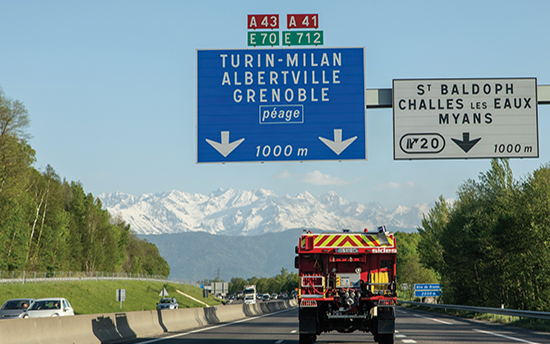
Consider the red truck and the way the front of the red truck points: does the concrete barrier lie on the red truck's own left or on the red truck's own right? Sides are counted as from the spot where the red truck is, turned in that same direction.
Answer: on the red truck's own left

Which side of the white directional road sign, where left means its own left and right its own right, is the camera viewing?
front

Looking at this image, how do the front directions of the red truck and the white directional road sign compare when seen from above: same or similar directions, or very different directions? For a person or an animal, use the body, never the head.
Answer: very different directions

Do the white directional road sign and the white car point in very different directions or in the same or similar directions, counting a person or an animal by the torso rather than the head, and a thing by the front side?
same or similar directions

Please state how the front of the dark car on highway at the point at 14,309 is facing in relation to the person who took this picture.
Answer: facing the viewer and to the left of the viewer

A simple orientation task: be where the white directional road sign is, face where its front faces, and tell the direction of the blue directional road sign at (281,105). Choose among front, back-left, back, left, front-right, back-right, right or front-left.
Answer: right

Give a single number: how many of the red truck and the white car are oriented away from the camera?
1

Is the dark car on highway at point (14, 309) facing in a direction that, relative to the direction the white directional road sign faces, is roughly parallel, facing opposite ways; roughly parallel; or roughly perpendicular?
roughly parallel

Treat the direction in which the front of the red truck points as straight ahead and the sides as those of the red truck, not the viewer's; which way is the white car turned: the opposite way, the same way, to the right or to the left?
the opposite way

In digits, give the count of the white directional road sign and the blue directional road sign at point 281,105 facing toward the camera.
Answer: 2

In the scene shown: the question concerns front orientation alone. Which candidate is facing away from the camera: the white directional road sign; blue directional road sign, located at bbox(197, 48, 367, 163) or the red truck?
the red truck

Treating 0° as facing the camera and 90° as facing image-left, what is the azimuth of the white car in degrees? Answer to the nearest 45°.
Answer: approximately 45°

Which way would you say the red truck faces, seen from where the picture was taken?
facing away from the viewer
